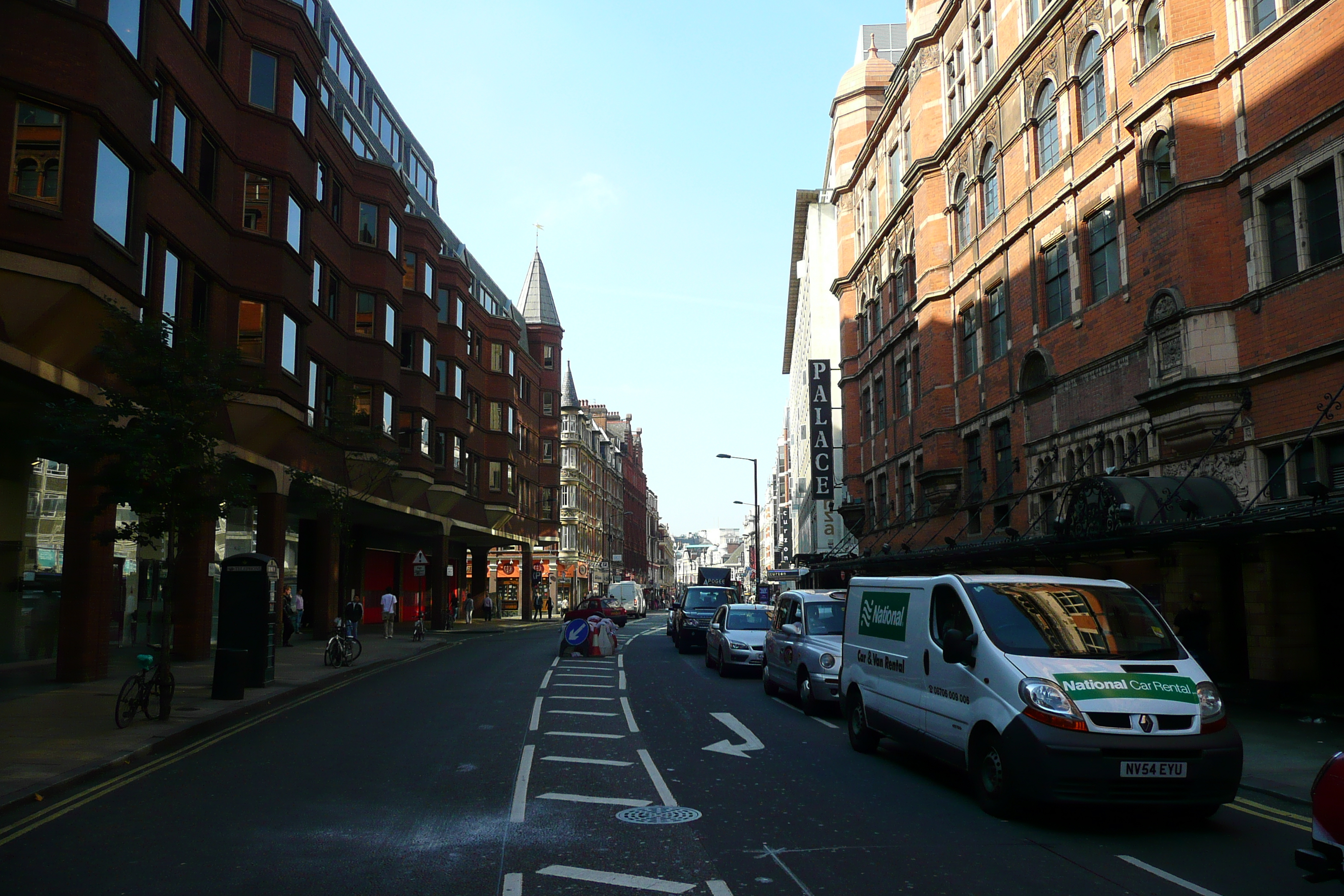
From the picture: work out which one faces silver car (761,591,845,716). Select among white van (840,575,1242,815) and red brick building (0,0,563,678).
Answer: the red brick building

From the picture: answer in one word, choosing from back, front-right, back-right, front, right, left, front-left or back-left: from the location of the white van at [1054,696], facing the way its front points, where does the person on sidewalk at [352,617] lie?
back

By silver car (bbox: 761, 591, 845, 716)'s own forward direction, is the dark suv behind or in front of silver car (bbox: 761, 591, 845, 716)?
behind

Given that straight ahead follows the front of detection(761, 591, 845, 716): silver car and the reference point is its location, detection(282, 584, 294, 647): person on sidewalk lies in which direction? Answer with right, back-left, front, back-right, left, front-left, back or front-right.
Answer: back

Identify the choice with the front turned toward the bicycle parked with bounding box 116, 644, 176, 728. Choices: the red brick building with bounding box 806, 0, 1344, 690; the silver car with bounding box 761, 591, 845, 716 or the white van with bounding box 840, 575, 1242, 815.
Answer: the red brick building

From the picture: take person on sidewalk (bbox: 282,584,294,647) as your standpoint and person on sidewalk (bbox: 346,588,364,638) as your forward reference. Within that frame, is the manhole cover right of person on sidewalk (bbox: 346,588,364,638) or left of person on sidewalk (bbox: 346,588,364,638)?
right

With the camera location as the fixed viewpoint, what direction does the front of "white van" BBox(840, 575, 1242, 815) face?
facing the viewer and to the right of the viewer

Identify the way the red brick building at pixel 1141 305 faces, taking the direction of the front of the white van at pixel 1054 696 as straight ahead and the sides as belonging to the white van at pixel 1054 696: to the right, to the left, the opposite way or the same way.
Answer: to the right

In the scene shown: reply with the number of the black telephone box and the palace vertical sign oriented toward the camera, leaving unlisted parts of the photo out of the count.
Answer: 2

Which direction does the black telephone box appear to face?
toward the camera
